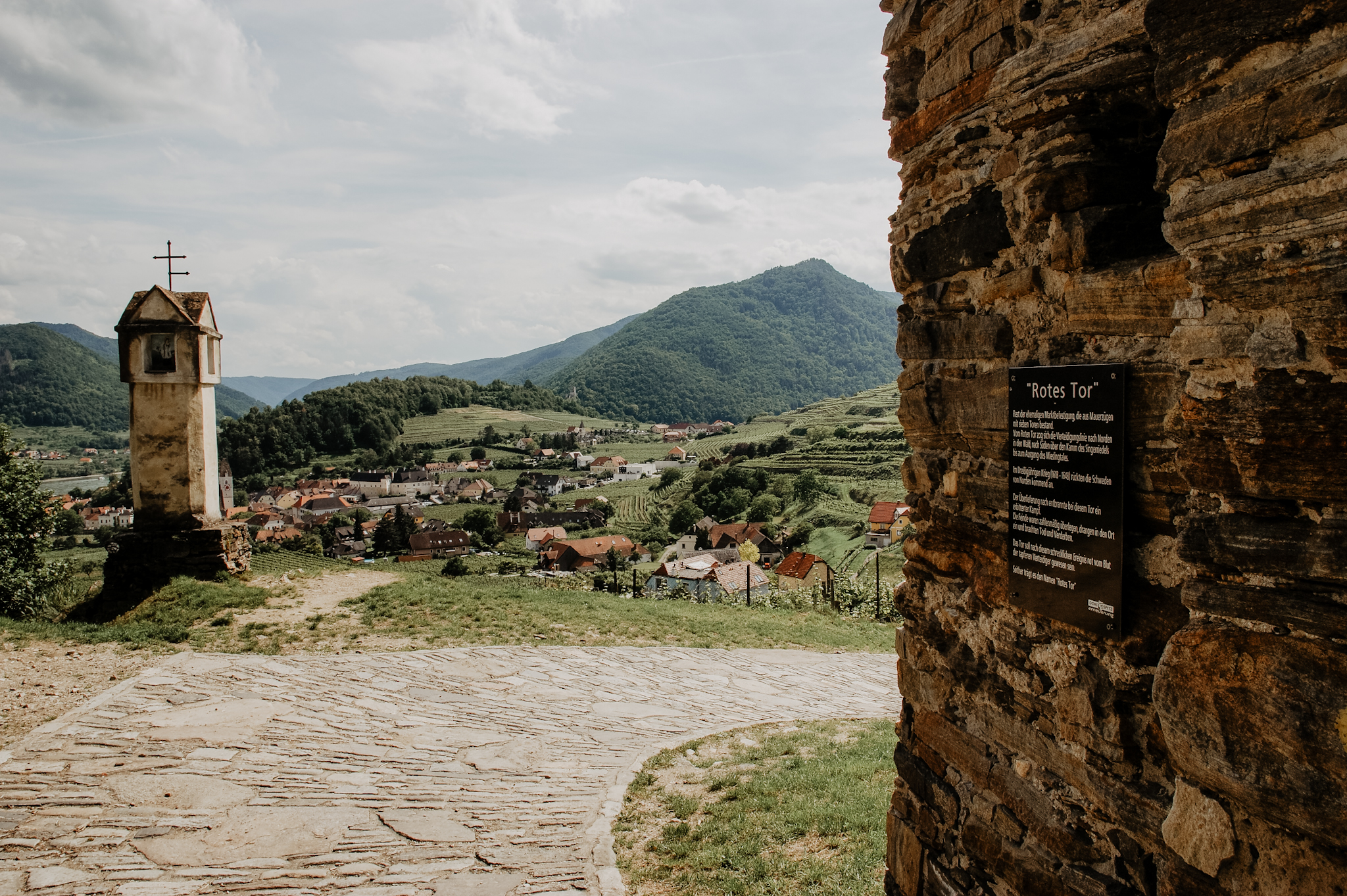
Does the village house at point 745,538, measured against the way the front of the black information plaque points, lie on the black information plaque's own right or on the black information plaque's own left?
on the black information plaque's own right

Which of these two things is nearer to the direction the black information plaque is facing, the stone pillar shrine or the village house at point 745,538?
the stone pillar shrine

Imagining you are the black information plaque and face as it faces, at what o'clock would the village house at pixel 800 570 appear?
The village house is roughly at 4 o'clock from the black information plaque.

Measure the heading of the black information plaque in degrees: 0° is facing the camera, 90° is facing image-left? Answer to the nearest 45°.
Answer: approximately 45°

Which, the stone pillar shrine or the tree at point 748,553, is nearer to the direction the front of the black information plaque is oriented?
the stone pillar shrine

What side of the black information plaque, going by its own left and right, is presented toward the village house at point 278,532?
right

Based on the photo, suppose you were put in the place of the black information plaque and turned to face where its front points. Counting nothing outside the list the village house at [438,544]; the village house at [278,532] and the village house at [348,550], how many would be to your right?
3

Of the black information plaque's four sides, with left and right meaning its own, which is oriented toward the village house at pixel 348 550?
right

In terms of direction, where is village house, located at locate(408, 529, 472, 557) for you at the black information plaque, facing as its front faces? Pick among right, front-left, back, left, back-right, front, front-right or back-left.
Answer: right
